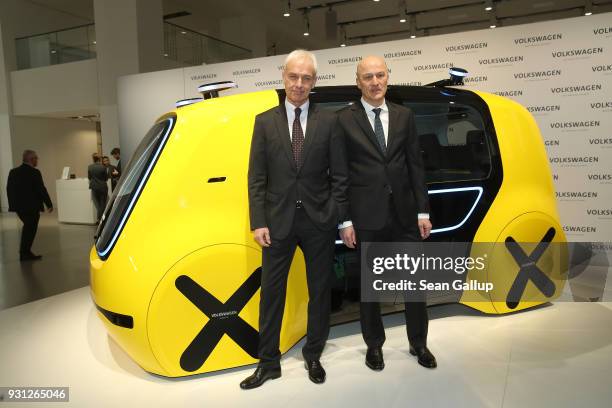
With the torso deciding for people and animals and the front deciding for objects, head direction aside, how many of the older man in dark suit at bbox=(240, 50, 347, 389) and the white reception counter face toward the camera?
2

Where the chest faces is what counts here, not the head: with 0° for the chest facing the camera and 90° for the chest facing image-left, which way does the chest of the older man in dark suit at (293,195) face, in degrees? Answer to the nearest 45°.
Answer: approximately 0°

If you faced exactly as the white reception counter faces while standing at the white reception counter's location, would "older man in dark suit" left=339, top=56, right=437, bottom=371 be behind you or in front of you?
in front

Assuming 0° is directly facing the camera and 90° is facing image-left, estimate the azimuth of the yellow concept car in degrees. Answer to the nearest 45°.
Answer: approximately 45°

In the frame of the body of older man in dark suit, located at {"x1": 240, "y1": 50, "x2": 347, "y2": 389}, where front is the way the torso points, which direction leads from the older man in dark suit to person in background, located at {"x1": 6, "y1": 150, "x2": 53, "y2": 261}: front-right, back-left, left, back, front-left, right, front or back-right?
back-right
